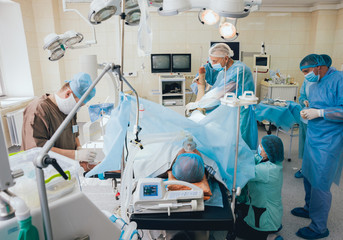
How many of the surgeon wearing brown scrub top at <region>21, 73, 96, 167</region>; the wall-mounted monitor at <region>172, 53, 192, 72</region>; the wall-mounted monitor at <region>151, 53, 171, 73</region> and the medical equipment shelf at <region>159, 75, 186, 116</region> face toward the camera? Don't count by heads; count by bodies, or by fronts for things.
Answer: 3

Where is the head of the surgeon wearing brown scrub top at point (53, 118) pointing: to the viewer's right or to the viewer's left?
to the viewer's right

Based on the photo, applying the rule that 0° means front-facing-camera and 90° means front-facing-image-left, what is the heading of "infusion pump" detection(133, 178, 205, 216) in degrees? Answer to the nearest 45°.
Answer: approximately 0°

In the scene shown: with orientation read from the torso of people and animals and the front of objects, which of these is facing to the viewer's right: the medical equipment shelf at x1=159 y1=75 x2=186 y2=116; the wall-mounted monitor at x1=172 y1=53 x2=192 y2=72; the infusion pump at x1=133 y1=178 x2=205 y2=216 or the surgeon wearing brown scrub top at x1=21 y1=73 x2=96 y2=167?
the surgeon wearing brown scrub top

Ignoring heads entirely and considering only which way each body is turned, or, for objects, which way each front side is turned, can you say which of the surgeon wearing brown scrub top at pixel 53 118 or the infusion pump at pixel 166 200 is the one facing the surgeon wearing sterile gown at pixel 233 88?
the surgeon wearing brown scrub top at pixel 53 118

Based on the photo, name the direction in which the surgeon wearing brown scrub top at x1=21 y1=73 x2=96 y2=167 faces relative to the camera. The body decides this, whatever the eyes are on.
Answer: to the viewer's right

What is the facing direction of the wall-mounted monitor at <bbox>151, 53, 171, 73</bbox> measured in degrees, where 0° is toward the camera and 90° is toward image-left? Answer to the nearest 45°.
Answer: approximately 0°
